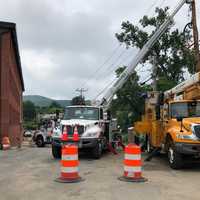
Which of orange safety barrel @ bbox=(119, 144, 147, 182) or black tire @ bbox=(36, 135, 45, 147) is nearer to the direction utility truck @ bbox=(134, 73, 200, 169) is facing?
the orange safety barrel

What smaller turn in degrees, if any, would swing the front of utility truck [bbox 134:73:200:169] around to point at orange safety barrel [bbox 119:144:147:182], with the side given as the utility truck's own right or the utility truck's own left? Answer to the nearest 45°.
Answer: approximately 45° to the utility truck's own right

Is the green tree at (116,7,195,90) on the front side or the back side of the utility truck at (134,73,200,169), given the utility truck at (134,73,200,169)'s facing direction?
on the back side

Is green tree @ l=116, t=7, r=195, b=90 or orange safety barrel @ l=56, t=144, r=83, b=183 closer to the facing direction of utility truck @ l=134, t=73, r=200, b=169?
the orange safety barrel

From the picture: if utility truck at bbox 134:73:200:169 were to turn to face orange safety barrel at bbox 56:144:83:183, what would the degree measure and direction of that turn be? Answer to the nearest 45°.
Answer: approximately 90° to its right
